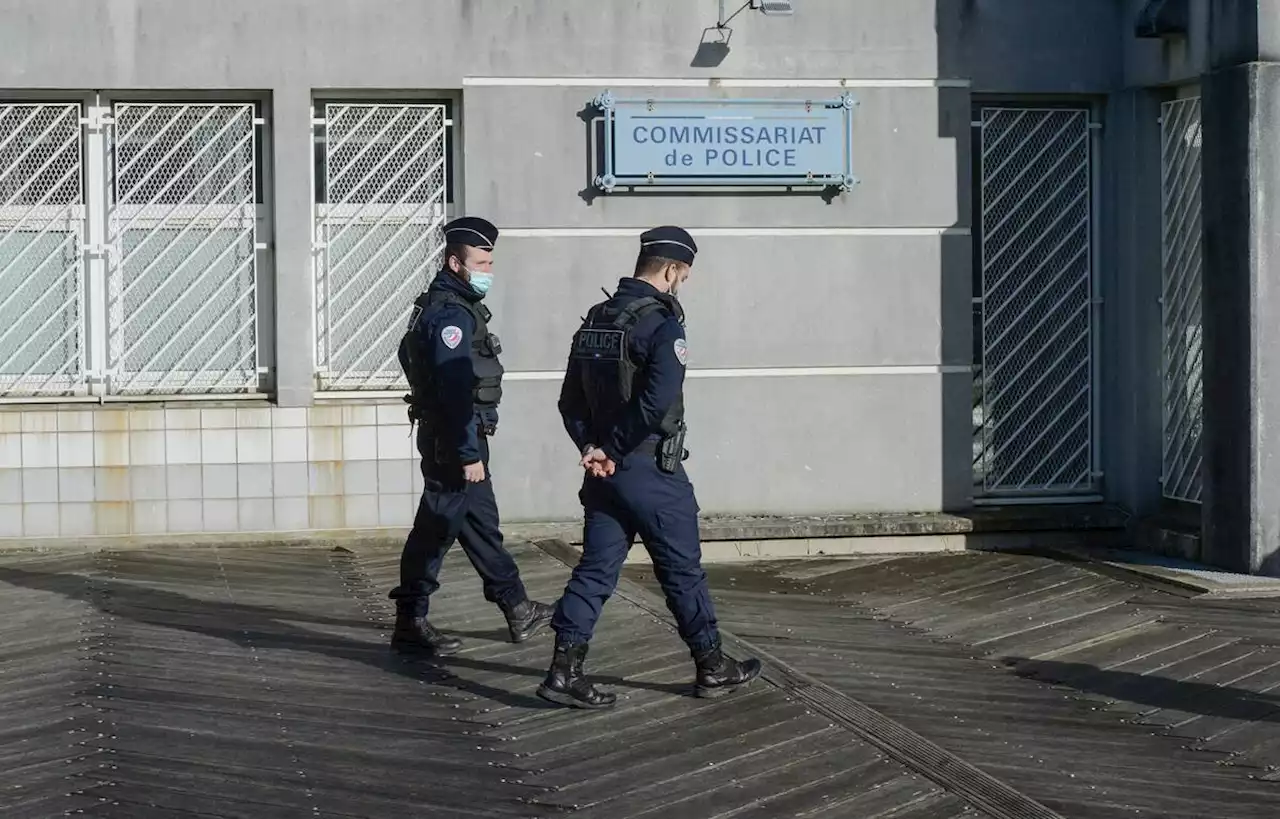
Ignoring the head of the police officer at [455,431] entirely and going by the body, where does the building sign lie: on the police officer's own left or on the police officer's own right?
on the police officer's own left

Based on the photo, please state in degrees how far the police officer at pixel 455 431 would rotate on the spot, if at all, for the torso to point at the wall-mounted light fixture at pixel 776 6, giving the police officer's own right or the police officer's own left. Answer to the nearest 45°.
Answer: approximately 45° to the police officer's own left

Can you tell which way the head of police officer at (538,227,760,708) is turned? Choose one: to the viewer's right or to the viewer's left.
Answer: to the viewer's right

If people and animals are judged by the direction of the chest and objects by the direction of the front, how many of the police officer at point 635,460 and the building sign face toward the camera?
1

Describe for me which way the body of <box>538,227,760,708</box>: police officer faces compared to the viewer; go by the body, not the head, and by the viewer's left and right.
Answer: facing away from the viewer and to the right of the viewer

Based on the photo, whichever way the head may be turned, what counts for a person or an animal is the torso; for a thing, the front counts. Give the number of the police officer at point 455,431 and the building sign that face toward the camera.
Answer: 1

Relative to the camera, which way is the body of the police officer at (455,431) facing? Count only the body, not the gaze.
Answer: to the viewer's right

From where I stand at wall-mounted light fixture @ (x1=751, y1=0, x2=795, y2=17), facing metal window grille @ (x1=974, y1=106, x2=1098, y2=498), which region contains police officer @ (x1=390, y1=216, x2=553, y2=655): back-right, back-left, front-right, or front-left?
back-right

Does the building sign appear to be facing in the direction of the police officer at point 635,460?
yes

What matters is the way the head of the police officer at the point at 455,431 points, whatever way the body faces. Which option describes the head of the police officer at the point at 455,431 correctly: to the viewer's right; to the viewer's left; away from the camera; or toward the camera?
to the viewer's right

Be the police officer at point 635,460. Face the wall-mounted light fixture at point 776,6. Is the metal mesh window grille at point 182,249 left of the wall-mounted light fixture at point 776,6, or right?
left
